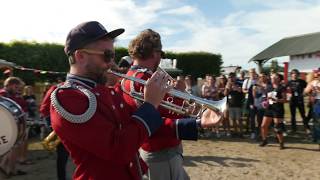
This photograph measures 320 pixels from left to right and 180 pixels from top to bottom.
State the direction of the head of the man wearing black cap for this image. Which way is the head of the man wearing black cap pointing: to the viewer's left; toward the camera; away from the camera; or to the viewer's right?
to the viewer's right

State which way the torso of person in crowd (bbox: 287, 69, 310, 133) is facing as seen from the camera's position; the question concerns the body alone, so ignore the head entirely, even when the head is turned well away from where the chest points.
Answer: toward the camera

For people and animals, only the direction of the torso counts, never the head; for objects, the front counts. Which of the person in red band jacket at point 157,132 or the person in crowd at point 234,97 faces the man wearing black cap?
the person in crowd at point 234,97

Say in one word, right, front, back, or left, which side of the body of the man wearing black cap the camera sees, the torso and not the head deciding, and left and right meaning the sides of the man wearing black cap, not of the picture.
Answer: right

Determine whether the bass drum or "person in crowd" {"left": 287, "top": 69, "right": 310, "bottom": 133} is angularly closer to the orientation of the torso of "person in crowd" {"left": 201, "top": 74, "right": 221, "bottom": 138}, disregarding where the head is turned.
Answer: the bass drum

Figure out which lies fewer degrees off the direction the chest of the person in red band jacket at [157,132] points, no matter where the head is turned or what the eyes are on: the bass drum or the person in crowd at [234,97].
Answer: the person in crowd

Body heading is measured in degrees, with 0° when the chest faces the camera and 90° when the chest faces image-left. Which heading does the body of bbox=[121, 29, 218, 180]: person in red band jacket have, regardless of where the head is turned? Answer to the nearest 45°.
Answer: approximately 225°

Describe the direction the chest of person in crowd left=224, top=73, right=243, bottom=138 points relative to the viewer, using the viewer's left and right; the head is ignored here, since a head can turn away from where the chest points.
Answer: facing the viewer

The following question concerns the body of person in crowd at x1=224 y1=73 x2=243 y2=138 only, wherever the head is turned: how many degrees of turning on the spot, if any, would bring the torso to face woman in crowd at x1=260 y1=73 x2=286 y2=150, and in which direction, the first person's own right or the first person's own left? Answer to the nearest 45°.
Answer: approximately 45° to the first person's own left

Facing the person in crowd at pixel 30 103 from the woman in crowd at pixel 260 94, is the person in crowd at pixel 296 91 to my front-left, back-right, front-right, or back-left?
back-right

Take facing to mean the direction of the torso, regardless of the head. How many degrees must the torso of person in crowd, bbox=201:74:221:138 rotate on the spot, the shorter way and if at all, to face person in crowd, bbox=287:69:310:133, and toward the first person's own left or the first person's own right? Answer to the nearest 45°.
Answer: approximately 90° to the first person's own left
